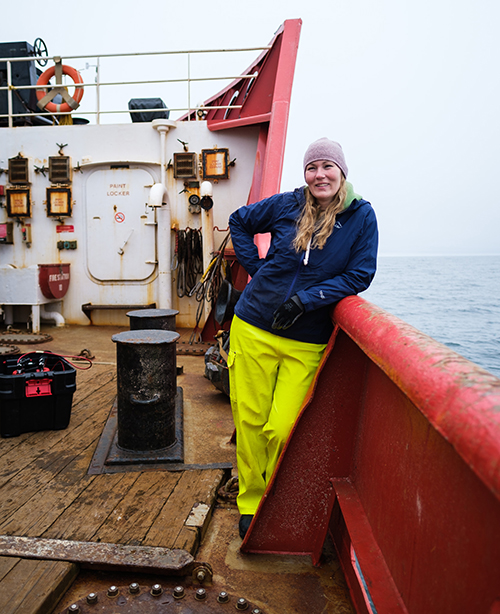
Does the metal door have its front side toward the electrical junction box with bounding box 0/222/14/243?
no

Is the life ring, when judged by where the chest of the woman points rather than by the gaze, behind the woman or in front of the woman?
behind

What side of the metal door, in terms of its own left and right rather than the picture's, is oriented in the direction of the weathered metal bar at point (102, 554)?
front

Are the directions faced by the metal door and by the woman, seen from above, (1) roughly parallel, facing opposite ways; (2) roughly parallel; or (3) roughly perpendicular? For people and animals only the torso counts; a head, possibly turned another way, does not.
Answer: roughly parallel

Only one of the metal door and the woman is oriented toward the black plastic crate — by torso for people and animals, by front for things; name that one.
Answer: the metal door

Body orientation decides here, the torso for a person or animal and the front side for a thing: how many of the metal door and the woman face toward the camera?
2

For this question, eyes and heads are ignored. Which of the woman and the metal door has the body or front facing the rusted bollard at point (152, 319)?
the metal door

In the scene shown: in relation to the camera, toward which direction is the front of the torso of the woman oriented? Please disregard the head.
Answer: toward the camera

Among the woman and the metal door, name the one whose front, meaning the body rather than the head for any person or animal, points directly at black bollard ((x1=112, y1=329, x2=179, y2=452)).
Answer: the metal door

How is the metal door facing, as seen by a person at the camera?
facing the viewer

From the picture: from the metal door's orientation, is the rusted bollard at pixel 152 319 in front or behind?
in front

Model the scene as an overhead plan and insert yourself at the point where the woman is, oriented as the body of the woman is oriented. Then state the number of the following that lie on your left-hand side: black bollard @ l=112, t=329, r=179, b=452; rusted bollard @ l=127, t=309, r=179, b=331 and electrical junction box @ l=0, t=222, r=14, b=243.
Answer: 0

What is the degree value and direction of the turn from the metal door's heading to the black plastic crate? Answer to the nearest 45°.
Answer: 0° — it already faces it

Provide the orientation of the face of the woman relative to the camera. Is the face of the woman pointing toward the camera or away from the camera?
toward the camera
